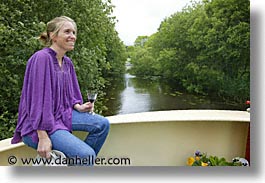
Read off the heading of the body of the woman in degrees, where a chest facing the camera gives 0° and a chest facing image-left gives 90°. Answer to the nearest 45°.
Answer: approximately 315°

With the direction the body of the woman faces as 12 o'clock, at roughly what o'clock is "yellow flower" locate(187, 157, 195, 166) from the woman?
The yellow flower is roughly at 10 o'clock from the woman.
